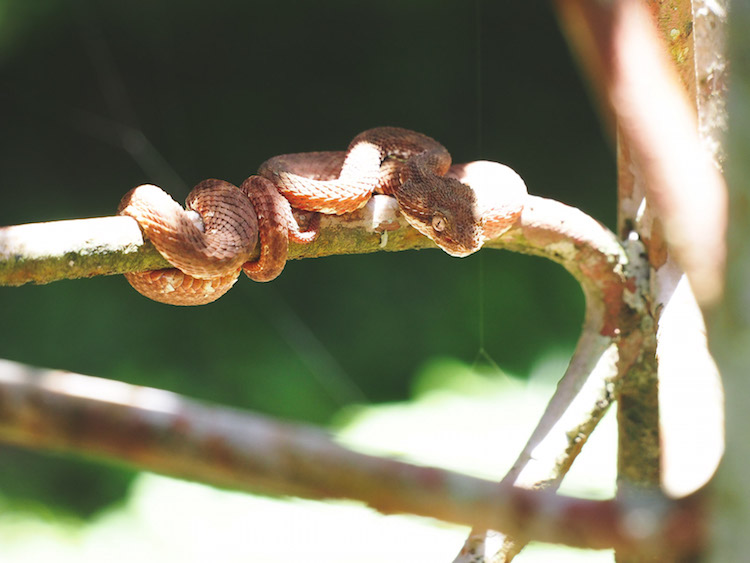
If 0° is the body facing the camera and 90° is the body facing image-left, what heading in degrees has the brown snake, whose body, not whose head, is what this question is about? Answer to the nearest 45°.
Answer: approximately 315°
